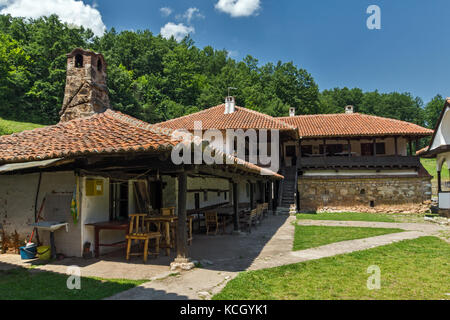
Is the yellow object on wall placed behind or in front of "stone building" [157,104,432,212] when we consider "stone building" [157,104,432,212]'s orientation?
in front

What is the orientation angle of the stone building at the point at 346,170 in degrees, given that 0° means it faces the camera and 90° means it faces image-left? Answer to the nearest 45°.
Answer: approximately 0°

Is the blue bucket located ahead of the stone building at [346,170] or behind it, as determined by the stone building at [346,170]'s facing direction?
ahead
